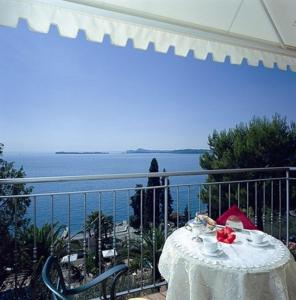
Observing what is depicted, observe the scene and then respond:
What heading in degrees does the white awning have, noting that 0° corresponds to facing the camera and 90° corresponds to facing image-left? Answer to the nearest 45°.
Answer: approximately 135°

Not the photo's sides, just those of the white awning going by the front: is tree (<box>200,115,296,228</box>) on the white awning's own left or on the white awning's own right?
on the white awning's own right

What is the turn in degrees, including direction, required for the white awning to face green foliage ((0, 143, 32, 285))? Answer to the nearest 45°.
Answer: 0° — it already faces it
